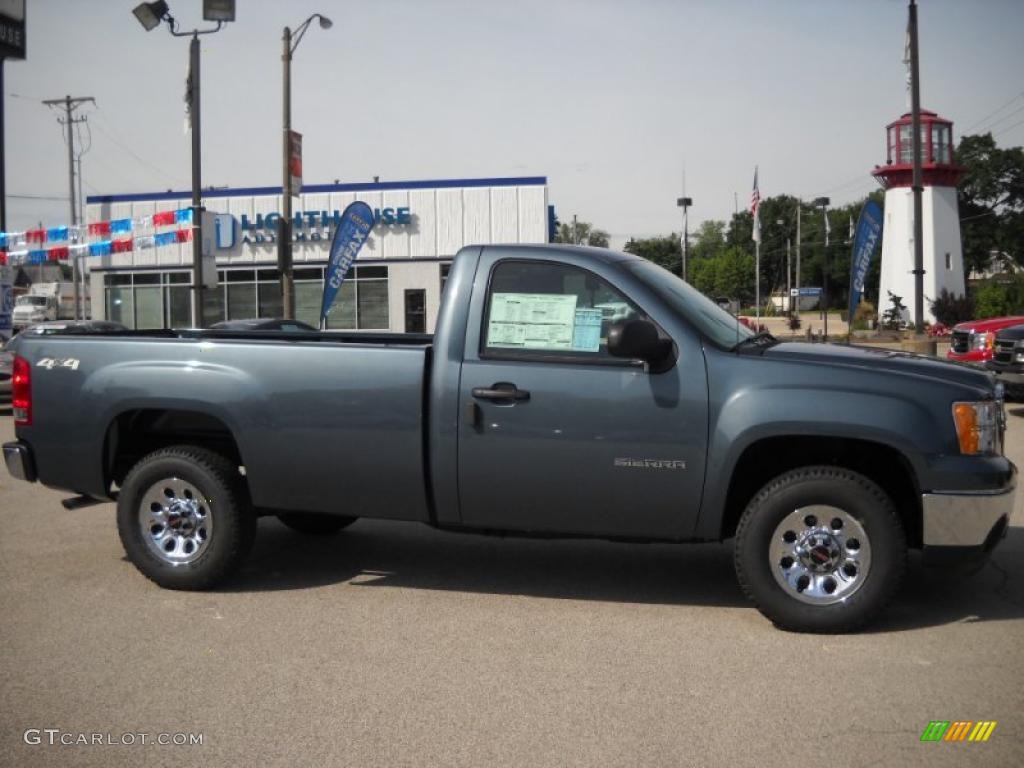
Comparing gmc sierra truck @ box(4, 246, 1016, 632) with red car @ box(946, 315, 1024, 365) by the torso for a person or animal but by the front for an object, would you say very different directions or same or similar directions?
very different directions

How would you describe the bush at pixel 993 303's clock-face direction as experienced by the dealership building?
The bush is roughly at 9 o'clock from the dealership building.

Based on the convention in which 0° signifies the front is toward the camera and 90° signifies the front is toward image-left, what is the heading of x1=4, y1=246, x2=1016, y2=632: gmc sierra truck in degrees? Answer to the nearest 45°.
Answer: approximately 270°

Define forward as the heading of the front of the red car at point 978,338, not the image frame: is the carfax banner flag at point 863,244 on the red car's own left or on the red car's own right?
on the red car's own right

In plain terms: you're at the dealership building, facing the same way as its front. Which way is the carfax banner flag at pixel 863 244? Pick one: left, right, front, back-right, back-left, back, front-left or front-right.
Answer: front-left

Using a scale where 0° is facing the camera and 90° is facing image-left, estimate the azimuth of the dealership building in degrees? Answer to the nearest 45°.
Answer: approximately 0°

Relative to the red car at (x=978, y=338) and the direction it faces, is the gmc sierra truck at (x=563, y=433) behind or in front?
in front

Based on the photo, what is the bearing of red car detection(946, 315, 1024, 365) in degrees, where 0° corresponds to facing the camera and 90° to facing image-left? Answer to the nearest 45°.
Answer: approximately 45°

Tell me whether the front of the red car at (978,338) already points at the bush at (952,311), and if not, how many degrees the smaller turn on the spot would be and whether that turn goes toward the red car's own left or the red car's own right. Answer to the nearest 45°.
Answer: approximately 135° to the red car's own right

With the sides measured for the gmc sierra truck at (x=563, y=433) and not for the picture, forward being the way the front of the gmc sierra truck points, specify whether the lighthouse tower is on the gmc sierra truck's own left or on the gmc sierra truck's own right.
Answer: on the gmc sierra truck's own left
